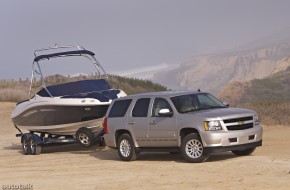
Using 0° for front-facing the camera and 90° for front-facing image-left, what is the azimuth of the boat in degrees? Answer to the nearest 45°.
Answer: approximately 315°

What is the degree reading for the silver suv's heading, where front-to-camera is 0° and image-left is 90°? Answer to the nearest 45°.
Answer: approximately 315°

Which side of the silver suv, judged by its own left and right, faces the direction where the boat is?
back

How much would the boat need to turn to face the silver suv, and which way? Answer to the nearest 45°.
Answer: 0° — it already faces it
